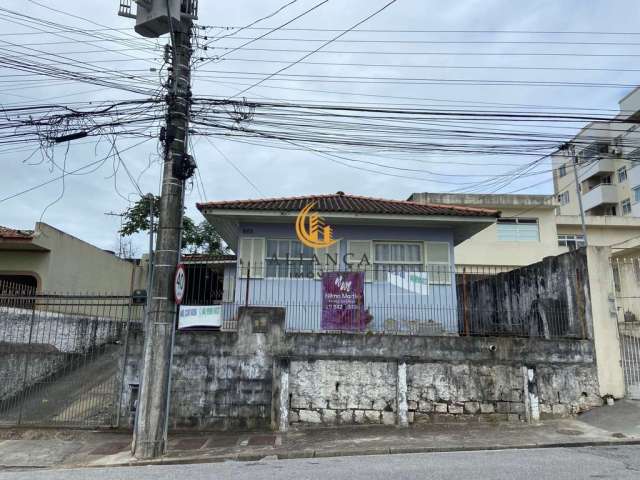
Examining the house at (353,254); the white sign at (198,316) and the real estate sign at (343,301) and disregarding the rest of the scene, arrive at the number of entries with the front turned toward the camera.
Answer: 3

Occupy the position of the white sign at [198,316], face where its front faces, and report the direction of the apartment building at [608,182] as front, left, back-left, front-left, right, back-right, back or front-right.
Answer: back-left

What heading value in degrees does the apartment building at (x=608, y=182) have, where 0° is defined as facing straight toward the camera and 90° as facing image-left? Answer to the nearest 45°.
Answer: approximately 45°

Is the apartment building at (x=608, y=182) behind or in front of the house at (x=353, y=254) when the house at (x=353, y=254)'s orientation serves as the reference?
behind

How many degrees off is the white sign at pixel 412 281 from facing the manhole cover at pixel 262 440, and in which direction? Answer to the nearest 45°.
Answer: approximately 45° to its right

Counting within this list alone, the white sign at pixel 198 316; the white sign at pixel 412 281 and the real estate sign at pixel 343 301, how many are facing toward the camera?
3

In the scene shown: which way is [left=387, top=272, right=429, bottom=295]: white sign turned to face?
toward the camera

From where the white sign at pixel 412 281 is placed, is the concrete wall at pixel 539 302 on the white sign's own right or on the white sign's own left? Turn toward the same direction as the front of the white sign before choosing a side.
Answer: on the white sign's own left

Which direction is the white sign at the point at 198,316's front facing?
toward the camera

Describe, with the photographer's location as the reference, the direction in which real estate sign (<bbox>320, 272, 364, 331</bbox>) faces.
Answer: facing the viewer

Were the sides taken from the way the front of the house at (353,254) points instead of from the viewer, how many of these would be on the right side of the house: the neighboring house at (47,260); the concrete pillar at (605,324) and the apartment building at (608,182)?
1
